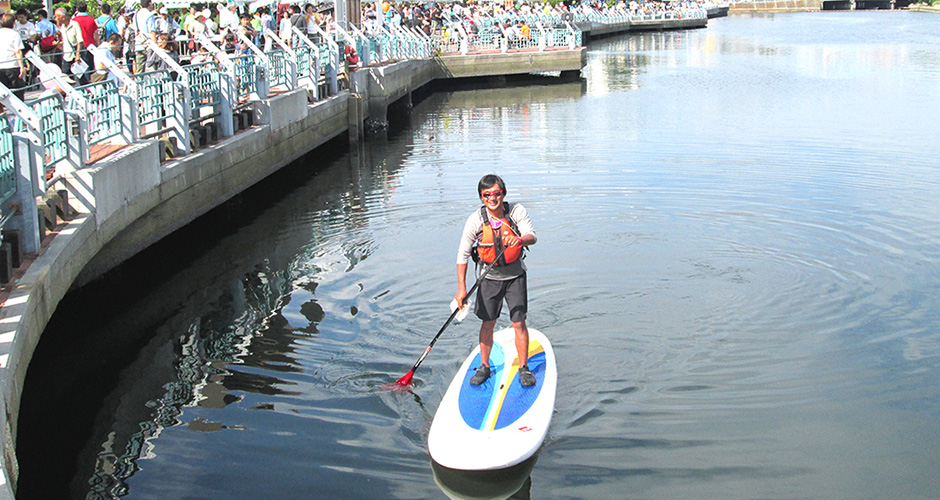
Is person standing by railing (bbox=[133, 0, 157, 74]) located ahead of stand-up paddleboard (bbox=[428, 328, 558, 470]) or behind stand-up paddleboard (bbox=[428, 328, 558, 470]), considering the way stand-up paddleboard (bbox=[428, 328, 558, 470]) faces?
behind

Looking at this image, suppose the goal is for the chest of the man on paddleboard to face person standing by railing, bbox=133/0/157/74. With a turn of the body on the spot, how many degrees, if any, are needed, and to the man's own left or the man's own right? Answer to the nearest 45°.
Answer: approximately 135° to the man's own right

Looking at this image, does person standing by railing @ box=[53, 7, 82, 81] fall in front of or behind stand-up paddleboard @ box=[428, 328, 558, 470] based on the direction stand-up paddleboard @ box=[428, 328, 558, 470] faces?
behind

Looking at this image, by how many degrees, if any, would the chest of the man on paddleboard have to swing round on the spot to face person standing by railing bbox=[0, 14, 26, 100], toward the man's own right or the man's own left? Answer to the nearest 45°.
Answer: approximately 135° to the man's own right

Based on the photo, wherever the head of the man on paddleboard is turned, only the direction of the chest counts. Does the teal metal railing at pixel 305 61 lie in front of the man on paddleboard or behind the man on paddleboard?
behind

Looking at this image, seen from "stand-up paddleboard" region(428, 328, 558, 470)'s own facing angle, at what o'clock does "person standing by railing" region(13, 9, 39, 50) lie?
The person standing by railing is roughly at 5 o'clock from the stand-up paddleboard.

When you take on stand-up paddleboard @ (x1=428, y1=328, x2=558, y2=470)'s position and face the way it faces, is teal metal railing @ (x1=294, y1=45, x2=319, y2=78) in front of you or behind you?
behind

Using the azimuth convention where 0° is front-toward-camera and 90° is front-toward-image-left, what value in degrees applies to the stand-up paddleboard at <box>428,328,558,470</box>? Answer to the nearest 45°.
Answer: approximately 0°
